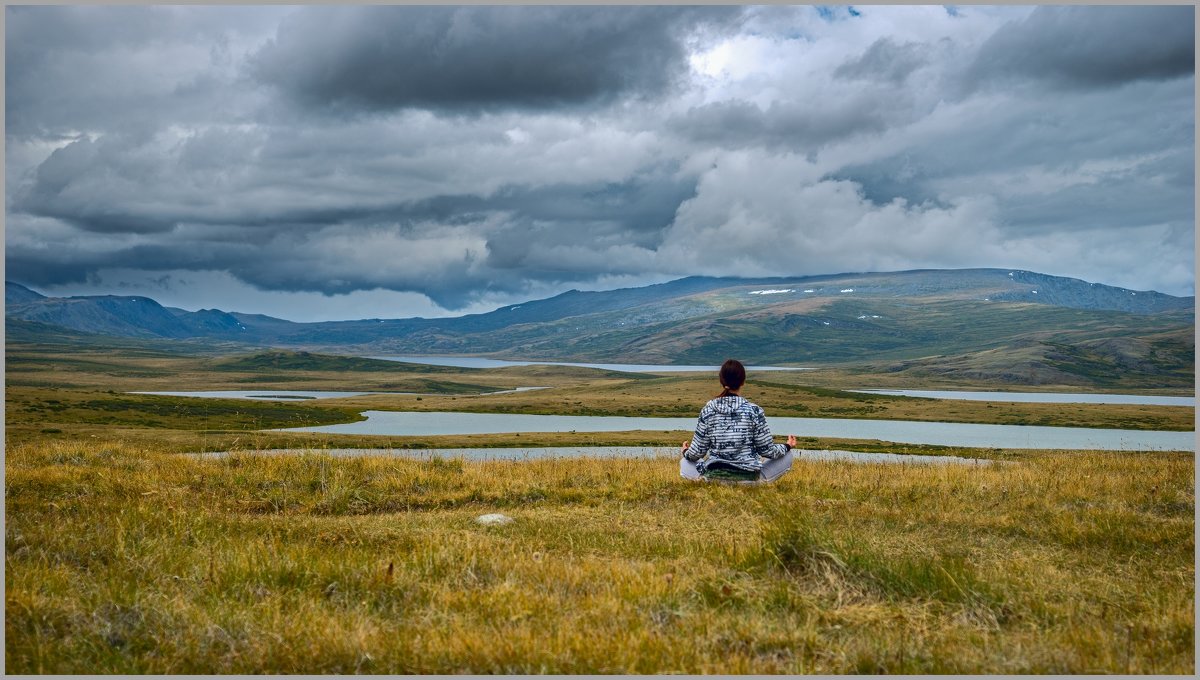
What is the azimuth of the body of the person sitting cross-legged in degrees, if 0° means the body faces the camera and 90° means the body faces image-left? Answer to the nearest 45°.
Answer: approximately 180°

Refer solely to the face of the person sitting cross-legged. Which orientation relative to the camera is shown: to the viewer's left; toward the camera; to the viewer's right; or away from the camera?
away from the camera

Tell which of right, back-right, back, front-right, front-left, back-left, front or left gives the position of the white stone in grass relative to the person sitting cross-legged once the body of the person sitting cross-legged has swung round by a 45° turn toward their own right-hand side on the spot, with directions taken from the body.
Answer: back
